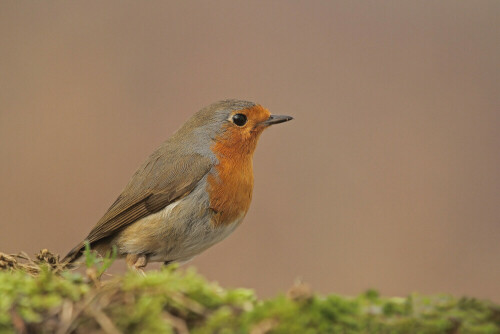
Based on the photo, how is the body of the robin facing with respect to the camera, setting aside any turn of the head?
to the viewer's right
